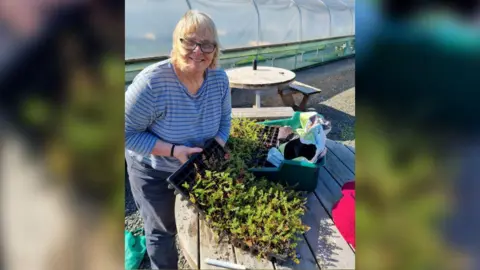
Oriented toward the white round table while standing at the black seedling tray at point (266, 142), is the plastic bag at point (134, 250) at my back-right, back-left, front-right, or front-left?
back-left

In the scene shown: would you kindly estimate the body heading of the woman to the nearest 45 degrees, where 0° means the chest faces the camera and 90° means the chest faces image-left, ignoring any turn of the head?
approximately 315°

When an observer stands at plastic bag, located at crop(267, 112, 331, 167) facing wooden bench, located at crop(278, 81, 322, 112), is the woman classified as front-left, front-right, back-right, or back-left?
back-left
